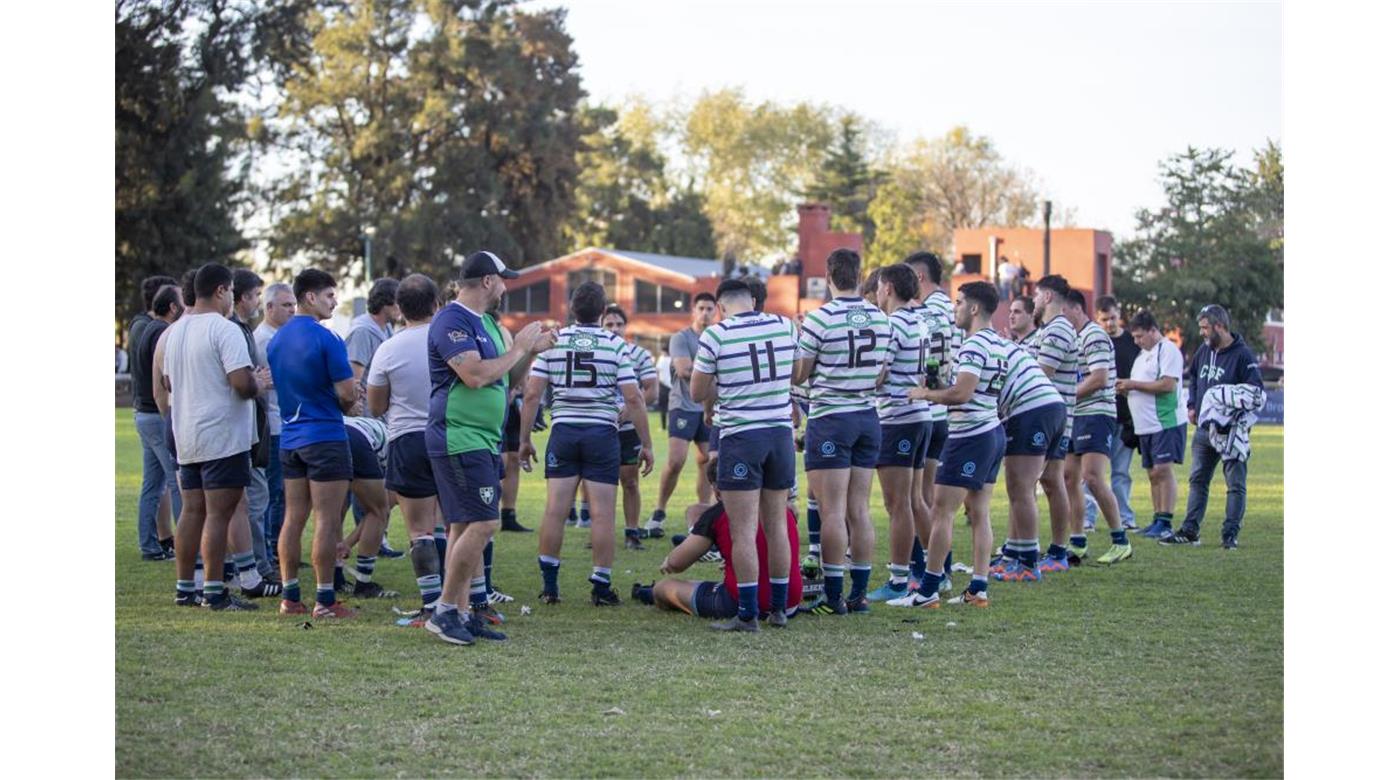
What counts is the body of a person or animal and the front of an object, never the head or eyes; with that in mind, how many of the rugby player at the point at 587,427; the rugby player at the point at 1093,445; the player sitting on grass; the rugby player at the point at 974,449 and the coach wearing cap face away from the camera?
1

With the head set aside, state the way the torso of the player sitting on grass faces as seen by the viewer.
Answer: to the viewer's left

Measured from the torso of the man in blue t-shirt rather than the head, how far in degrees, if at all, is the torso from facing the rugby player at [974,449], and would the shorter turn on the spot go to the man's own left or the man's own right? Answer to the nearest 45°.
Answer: approximately 45° to the man's own right

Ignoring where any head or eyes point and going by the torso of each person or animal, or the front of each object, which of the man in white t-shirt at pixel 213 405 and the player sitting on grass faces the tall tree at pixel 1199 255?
the man in white t-shirt

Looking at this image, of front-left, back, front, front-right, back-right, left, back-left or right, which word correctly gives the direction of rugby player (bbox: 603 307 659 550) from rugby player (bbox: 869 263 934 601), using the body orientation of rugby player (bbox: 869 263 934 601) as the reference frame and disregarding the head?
front

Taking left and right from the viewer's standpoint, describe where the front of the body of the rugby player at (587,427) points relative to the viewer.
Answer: facing away from the viewer

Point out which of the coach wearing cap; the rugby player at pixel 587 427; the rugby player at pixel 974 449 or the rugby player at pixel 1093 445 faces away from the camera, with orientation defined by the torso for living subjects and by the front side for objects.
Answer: the rugby player at pixel 587 427

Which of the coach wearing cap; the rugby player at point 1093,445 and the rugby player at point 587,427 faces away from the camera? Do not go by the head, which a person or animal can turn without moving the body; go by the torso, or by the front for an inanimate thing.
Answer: the rugby player at point 587,427

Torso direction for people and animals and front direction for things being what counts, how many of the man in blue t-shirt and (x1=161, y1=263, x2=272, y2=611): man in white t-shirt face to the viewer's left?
0

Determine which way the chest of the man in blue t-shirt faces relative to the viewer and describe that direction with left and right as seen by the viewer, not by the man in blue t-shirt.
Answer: facing away from the viewer and to the right of the viewer

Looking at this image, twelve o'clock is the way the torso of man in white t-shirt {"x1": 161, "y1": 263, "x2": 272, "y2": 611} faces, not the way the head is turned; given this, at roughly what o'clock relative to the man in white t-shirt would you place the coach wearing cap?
The coach wearing cap is roughly at 3 o'clock from the man in white t-shirt.

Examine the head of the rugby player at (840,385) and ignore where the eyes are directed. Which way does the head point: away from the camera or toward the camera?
away from the camera

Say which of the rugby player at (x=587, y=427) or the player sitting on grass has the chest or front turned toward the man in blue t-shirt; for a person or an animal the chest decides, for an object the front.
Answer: the player sitting on grass

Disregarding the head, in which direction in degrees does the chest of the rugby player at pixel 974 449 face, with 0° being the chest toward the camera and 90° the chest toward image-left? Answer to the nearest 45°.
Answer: approximately 90°

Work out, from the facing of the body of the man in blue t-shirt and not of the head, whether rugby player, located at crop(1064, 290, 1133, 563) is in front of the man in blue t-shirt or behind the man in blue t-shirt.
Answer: in front

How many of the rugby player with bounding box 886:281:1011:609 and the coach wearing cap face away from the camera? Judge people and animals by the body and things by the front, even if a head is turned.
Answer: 0

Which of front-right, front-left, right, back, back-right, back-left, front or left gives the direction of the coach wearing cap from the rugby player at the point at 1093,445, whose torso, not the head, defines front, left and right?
front-left
